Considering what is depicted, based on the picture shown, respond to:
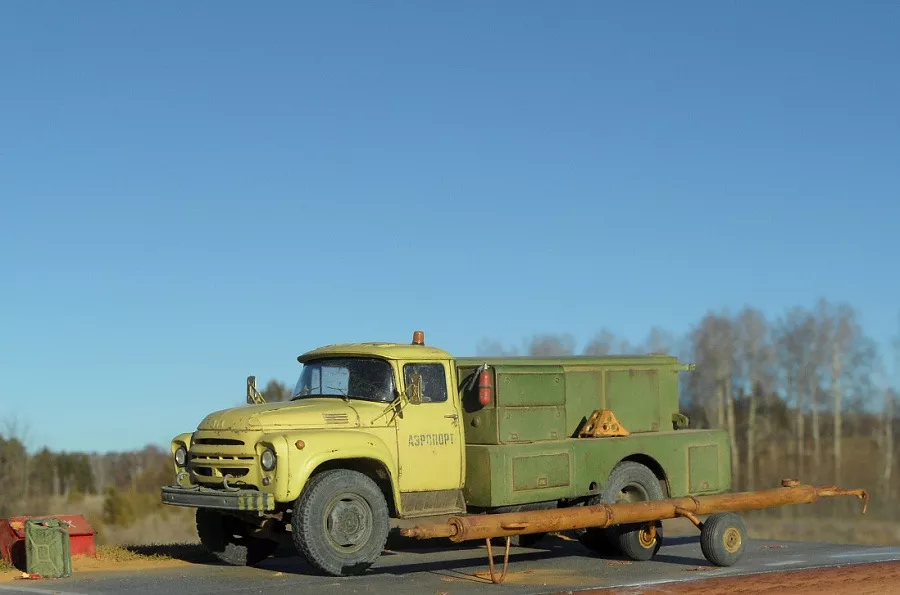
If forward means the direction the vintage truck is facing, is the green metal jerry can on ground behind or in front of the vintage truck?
in front

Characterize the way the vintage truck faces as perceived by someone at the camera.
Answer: facing the viewer and to the left of the viewer

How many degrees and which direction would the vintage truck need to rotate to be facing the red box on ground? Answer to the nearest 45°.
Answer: approximately 45° to its right
